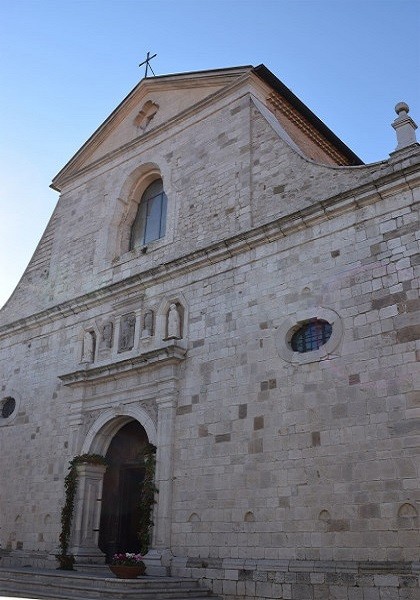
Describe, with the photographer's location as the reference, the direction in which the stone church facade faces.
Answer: facing the viewer and to the left of the viewer
